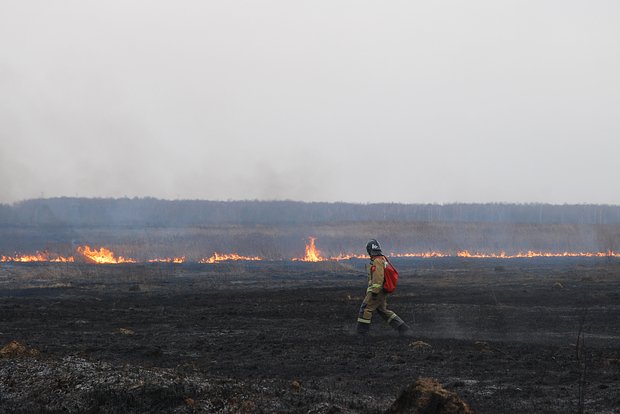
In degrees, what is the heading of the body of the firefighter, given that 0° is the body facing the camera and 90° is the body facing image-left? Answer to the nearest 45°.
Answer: approximately 90°
